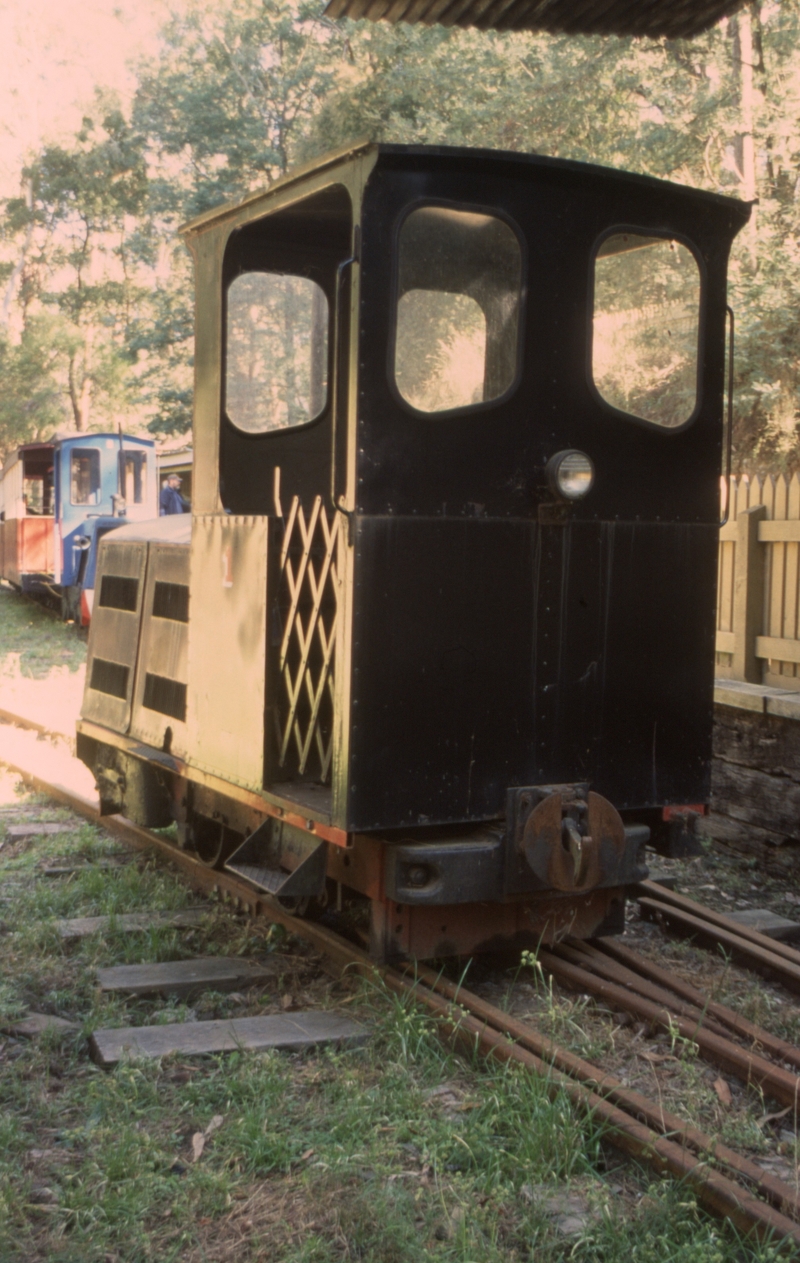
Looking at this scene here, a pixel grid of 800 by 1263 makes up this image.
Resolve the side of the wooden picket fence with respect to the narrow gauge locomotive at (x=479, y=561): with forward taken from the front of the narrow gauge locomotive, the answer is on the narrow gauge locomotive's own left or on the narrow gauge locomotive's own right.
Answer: on the narrow gauge locomotive's own right

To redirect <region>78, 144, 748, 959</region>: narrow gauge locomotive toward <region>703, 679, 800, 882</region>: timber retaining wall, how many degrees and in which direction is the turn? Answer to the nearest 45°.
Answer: approximately 90° to its right

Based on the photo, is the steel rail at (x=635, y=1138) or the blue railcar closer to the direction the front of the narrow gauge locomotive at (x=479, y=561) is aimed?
the blue railcar

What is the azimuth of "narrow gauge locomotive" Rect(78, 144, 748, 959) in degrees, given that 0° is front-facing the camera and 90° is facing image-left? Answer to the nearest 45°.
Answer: approximately 135°
